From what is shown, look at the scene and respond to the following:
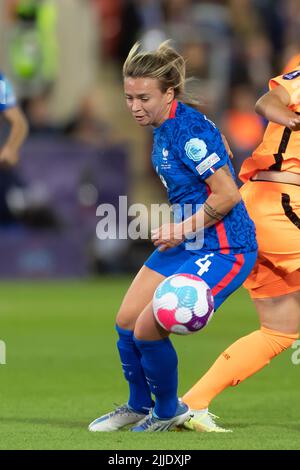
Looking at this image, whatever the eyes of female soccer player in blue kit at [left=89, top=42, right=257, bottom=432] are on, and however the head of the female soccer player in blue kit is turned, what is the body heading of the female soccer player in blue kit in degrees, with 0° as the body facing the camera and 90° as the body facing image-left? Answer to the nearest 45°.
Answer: approximately 45°
